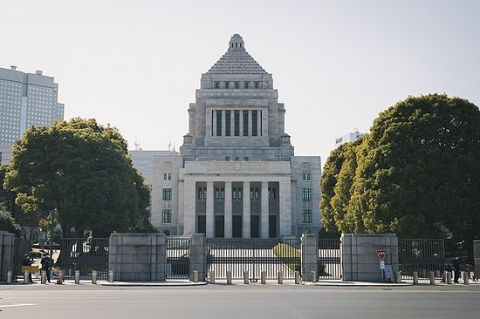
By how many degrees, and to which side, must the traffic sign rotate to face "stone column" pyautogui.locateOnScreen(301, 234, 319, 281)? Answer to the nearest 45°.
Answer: approximately 90° to its right

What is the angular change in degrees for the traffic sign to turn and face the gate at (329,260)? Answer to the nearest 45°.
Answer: approximately 135° to its right

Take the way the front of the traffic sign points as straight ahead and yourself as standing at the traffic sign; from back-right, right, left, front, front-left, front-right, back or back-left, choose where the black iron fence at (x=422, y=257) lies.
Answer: back-left

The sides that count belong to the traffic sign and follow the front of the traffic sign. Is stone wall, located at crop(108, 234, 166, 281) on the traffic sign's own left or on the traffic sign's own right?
on the traffic sign's own right

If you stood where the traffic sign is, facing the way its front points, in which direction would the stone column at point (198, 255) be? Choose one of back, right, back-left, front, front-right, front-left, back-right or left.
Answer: right

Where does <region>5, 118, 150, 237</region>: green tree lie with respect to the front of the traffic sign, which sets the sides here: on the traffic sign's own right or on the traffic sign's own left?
on the traffic sign's own right

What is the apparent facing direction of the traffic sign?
toward the camera

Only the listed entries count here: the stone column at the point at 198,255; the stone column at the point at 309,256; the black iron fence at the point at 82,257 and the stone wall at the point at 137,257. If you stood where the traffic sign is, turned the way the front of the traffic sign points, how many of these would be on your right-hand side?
4
